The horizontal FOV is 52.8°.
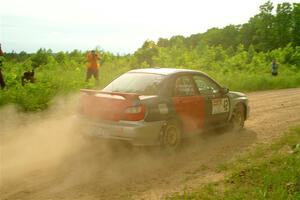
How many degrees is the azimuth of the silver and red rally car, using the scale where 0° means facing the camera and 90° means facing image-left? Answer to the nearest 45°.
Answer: approximately 225°
